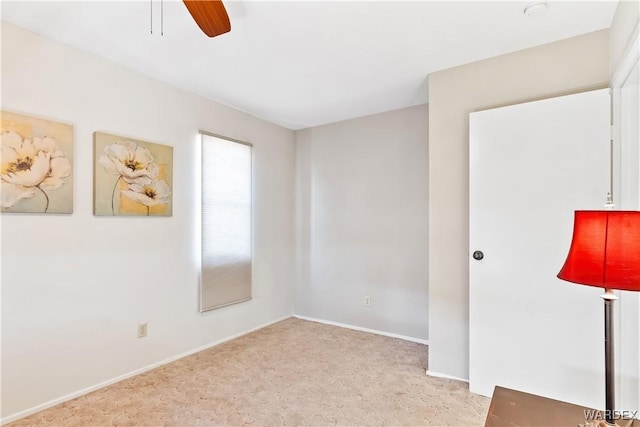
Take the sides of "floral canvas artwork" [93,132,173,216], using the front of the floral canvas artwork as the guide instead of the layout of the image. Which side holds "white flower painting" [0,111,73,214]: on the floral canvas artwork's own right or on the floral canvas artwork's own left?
on the floral canvas artwork's own right

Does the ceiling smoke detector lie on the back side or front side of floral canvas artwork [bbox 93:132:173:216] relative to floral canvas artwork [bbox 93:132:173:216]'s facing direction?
on the front side

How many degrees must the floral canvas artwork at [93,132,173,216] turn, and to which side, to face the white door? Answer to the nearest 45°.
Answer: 0° — it already faces it

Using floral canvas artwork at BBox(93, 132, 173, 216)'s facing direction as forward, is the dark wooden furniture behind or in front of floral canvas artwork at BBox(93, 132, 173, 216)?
in front

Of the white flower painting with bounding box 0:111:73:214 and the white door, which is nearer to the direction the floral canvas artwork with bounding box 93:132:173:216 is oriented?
the white door

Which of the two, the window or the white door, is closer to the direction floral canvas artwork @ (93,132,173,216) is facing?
the white door
